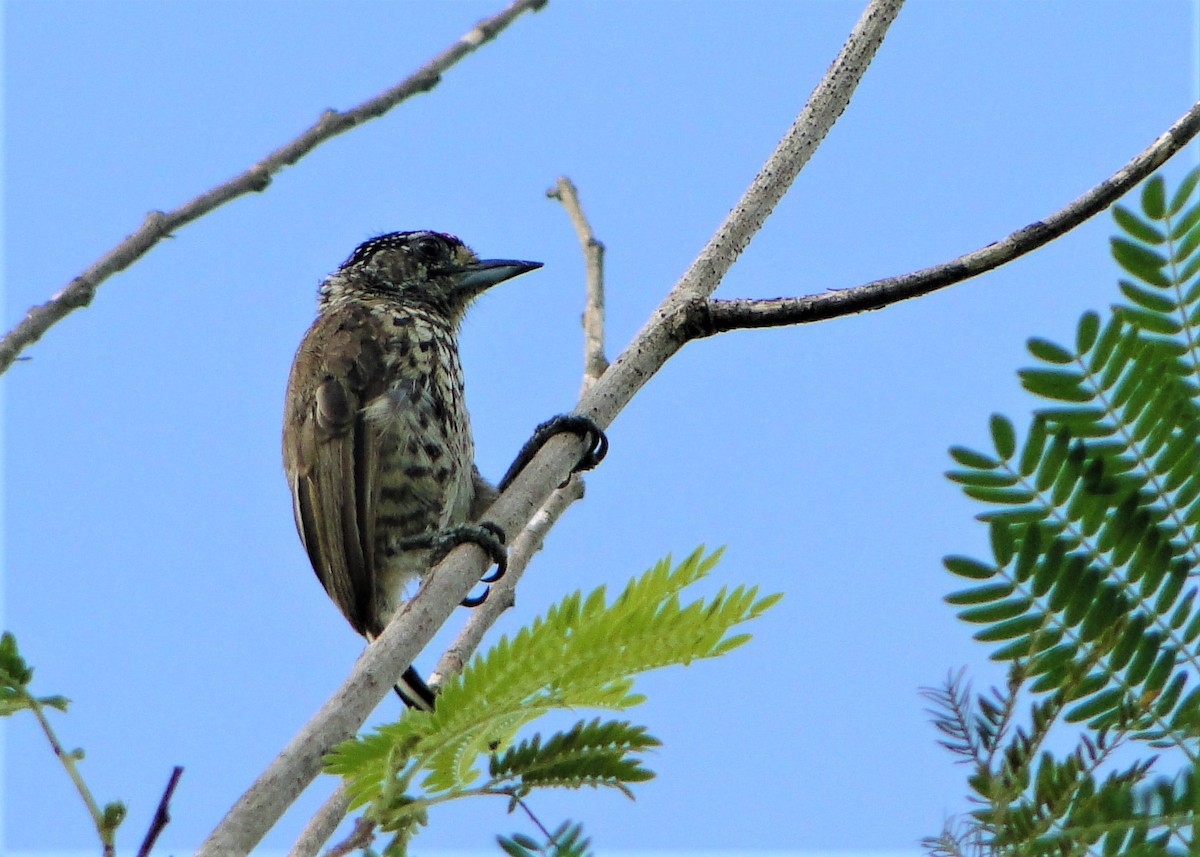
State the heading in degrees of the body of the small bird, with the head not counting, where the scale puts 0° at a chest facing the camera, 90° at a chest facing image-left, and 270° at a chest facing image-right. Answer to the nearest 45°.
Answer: approximately 270°

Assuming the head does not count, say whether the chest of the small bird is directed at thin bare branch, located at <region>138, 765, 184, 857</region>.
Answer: no

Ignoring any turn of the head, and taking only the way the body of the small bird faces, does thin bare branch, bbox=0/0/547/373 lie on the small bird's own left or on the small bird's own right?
on the small bird's own right
